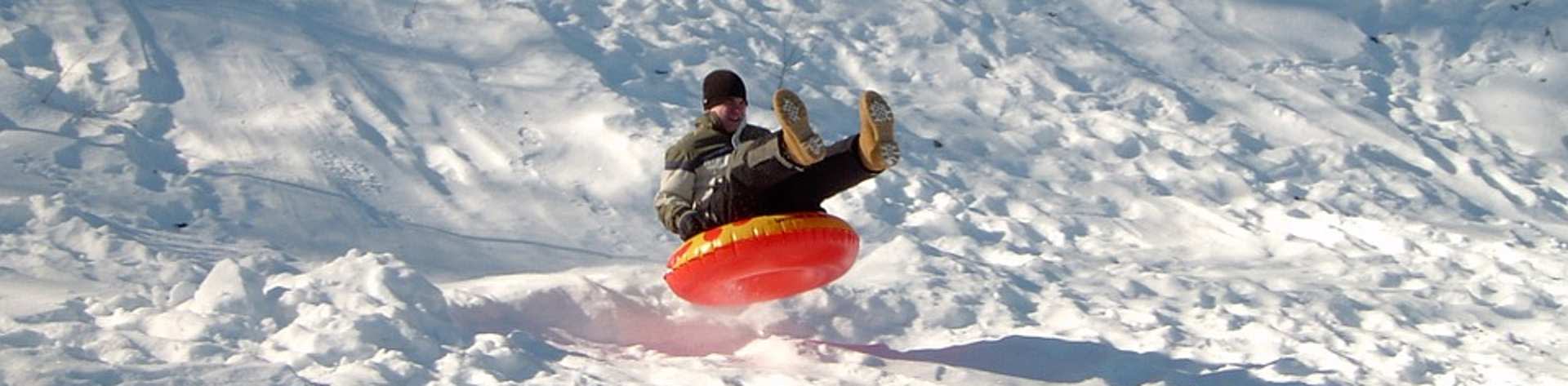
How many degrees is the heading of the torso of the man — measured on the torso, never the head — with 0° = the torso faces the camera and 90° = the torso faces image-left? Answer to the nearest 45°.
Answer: approximately 315°

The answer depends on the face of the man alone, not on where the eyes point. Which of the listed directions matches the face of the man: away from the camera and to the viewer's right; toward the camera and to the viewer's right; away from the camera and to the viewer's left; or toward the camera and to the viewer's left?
toward the camera and to the viewer's right
